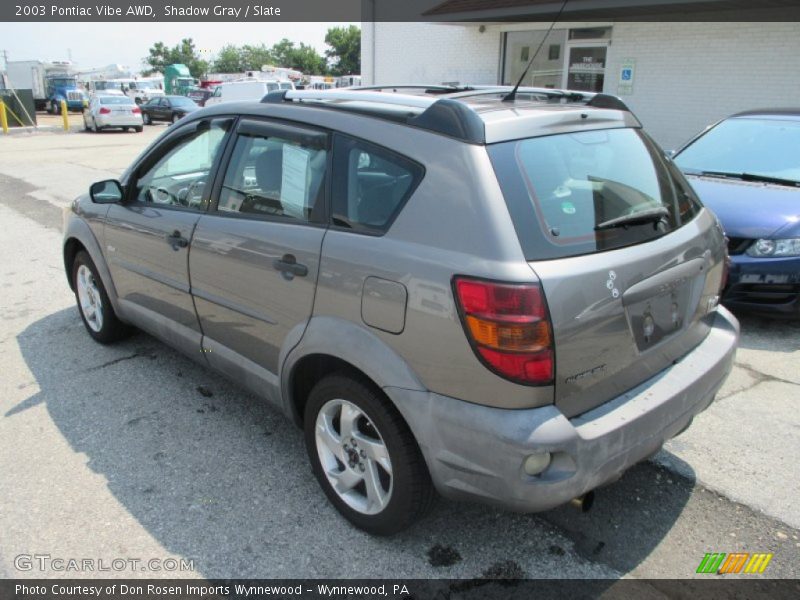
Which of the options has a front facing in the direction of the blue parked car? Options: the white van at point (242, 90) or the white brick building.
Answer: the white brick building

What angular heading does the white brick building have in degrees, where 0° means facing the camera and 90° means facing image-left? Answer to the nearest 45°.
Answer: approximately 0°

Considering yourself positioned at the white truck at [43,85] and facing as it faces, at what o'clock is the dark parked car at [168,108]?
The dark parked car is roughly at 1 o'clock from the white truck.

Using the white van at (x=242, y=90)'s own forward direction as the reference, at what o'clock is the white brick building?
The white brick building is roughly at 8 o'clock from the white van.

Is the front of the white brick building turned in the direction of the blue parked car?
yes

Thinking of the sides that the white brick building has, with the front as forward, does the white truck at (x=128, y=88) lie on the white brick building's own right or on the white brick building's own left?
on the white brick building's own right

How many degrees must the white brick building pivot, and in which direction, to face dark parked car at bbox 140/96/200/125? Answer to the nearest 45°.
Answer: approximately 135° to its right

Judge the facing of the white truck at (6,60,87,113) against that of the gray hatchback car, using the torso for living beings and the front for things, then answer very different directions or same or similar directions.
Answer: very different directions

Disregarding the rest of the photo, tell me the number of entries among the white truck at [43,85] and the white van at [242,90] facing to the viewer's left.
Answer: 1

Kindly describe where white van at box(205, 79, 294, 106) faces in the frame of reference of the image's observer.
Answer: facing to the left of the viewer

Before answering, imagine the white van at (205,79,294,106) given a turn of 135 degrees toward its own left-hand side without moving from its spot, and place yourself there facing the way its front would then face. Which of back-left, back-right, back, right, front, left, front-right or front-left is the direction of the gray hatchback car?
front-right

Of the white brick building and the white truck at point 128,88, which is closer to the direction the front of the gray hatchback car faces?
the white truck

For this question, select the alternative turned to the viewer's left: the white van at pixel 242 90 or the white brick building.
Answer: the white van

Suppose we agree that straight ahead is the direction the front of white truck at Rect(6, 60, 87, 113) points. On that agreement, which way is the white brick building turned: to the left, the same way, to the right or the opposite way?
to the right

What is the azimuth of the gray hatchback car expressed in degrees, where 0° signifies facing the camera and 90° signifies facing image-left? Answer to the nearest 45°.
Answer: approximately 135°
